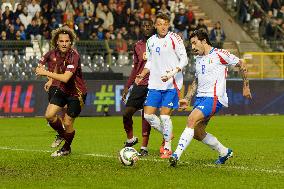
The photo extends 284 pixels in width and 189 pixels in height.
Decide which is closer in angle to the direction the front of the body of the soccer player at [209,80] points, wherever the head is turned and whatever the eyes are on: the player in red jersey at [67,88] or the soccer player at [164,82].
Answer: the player in red jersey

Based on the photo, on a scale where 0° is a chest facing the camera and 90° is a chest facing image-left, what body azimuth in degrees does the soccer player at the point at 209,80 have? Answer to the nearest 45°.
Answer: approximately 45°

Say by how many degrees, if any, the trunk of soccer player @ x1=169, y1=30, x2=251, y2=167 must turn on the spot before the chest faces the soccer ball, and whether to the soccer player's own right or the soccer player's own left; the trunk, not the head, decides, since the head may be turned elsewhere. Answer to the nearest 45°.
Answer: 0° — they already face it

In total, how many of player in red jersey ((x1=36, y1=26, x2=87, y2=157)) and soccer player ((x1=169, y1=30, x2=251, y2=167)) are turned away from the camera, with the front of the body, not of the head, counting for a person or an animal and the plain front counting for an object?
0

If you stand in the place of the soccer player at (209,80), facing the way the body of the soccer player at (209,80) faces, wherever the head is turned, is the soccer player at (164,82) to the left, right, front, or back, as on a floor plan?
right

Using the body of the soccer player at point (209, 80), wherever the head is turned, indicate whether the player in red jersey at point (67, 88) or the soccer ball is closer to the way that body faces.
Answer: the soccer ball
